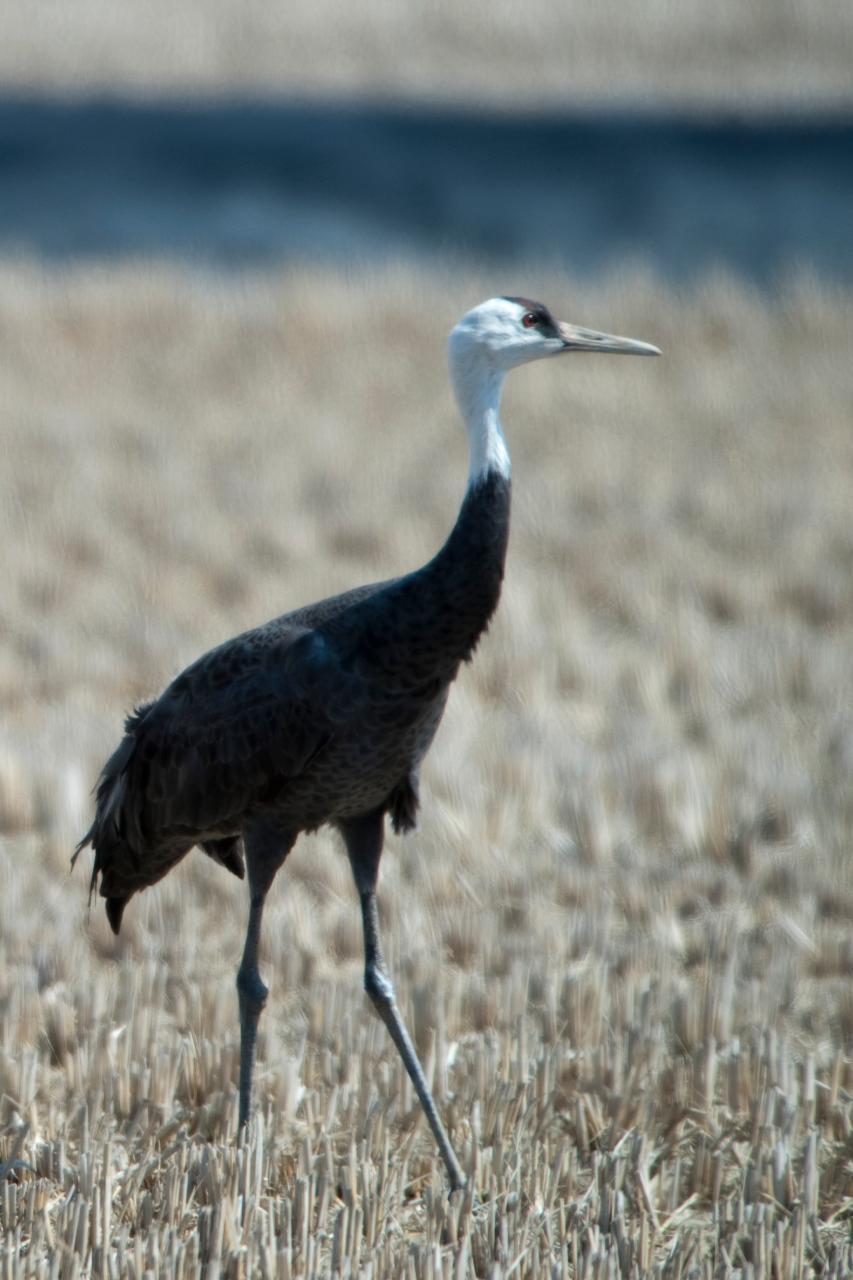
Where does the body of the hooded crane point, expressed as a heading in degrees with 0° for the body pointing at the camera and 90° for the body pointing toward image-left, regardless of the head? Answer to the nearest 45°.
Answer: approximately 270°
